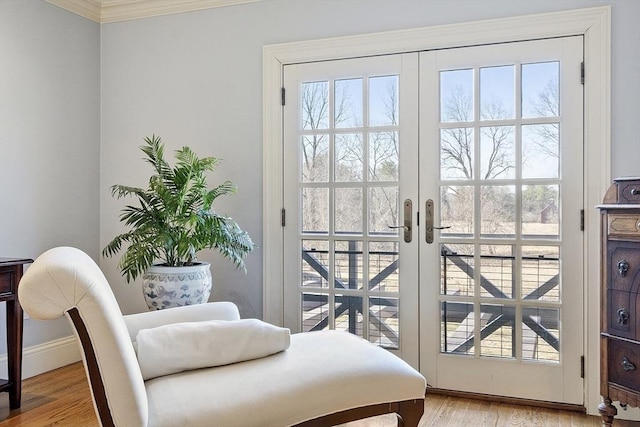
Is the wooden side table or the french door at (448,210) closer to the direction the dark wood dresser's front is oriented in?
the wooden side table

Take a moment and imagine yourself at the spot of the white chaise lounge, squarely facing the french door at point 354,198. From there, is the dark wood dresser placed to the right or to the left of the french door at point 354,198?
right

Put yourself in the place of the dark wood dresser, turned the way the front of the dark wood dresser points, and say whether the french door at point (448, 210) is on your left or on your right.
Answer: on your right

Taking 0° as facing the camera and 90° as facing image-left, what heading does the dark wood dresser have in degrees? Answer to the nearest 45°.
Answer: approximately 45°

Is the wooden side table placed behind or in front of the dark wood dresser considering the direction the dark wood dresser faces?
in front

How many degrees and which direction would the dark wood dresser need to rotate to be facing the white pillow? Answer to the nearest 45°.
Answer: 0° — it already faces it

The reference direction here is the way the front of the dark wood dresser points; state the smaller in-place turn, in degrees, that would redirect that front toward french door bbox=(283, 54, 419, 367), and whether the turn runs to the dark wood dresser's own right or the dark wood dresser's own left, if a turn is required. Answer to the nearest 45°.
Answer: approximately 45° to the dark wood dresser's own right

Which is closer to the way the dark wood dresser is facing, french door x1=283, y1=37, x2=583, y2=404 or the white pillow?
the white pillow
